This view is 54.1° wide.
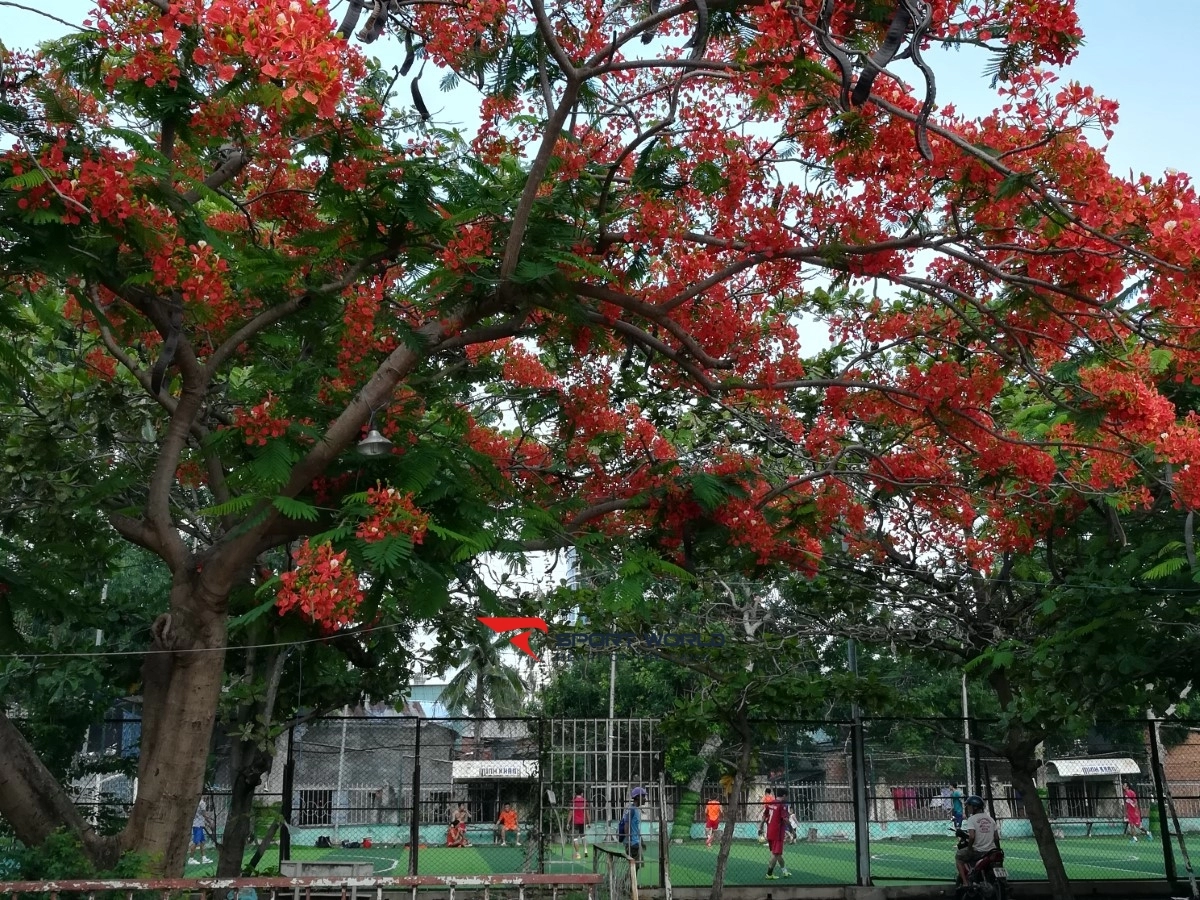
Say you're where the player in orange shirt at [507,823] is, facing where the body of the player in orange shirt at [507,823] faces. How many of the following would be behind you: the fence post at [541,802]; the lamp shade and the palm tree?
1

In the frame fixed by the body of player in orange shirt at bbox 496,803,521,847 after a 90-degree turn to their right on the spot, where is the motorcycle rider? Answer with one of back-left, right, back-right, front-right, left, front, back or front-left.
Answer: back-left

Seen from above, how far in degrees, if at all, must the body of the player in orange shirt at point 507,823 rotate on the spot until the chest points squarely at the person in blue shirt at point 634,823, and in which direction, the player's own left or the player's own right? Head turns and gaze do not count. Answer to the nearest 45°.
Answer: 0° — they already face them

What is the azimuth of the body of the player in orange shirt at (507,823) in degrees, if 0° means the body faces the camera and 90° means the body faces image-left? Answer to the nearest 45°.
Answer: approximately 0°

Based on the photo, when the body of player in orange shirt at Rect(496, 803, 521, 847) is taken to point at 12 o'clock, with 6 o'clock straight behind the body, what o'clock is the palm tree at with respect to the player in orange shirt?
The palm tree is roughly at 6 o'clock from the player in orange shirt.

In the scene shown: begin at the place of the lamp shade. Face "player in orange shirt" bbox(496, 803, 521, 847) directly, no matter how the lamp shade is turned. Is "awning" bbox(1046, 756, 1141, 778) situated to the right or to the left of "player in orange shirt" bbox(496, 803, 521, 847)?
right

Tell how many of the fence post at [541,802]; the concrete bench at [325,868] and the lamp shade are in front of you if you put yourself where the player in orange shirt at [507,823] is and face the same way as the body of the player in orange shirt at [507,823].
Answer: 3

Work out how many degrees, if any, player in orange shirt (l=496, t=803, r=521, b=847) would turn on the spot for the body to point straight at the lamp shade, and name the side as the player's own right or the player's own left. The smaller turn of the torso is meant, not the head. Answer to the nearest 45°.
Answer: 0° — they already face it

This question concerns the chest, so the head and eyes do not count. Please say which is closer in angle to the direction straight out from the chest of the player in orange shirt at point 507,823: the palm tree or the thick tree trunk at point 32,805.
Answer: the thick tree trunk

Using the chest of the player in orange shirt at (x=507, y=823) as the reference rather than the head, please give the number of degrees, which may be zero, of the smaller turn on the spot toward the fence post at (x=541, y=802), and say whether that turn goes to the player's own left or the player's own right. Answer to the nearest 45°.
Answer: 0° — they already face it

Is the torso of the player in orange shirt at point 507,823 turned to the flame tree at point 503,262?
yes

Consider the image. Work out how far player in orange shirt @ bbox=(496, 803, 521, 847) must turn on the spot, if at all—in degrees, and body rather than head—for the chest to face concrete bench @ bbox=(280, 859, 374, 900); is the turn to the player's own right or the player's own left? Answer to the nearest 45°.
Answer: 0° — they already face it

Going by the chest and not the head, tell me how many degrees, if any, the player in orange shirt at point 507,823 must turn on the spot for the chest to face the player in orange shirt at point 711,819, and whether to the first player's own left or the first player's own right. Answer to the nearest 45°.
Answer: approximately 135° to the first player's own left
